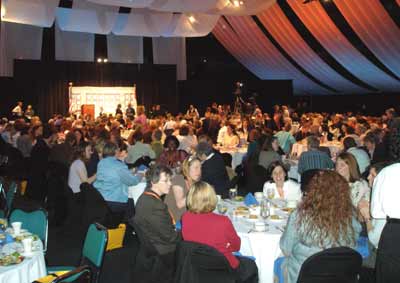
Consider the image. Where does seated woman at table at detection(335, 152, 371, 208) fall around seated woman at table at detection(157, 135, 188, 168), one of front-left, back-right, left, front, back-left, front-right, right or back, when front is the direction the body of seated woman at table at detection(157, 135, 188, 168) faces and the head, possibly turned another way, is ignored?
front-left

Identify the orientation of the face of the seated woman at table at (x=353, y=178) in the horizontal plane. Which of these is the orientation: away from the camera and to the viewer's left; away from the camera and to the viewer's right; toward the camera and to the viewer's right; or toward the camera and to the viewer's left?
toward the camera and to the viewer's left

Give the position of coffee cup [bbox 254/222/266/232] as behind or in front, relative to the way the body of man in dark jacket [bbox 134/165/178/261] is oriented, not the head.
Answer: in front

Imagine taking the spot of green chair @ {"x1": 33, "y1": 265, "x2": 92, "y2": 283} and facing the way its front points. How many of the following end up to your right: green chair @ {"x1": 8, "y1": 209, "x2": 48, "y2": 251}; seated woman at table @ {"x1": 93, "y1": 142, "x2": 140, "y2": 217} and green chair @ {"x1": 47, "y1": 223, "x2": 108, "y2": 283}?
3

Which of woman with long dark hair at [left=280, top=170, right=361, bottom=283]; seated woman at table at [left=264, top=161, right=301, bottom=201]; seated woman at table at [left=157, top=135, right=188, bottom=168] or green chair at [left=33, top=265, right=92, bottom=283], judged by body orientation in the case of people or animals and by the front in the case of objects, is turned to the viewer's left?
the green chair

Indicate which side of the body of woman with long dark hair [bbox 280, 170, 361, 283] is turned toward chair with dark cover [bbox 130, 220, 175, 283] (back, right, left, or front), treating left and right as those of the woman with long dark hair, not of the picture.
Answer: left

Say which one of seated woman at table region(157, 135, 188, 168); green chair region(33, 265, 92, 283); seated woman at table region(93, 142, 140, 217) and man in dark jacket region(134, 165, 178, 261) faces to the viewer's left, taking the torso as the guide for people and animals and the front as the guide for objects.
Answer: the green chair

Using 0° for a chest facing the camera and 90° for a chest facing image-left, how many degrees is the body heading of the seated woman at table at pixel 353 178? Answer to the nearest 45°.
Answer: approximately 45°

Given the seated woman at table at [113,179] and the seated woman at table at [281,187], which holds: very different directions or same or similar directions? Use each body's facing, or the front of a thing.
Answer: very different directions

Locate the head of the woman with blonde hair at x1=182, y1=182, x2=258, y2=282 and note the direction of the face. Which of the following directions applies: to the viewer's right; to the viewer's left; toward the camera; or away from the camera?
away from the camera

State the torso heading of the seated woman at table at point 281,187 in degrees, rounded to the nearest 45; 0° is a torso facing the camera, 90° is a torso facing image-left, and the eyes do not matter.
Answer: approximately 0°

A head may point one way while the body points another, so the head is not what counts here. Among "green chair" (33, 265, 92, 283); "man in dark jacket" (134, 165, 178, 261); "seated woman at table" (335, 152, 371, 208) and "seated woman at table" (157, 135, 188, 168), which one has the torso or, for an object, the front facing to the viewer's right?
the man in dark jacket

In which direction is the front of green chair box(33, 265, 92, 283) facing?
to the viewer's left

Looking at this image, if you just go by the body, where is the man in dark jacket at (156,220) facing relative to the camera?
to the viewer's right

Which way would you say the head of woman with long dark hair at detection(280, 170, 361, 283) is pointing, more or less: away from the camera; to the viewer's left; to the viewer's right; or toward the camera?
away from the camera
